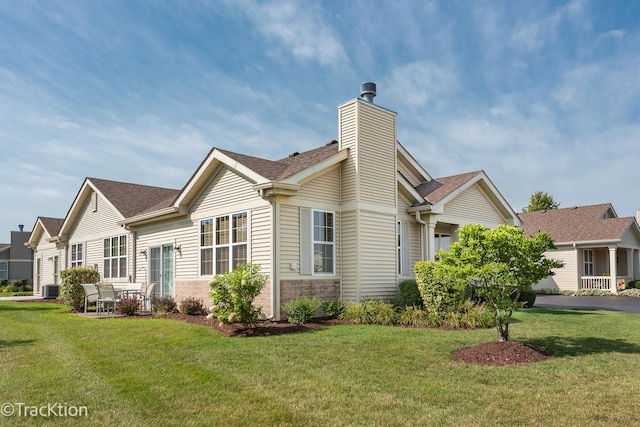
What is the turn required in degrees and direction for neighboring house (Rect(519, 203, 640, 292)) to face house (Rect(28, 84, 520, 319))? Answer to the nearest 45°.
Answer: approximately 45° to its right
